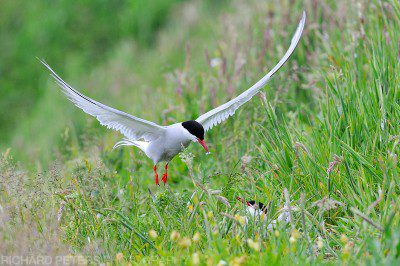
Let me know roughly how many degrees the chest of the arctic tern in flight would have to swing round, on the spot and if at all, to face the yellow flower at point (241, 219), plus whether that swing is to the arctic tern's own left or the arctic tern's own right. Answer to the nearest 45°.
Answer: approximately 45° to the arctic tern's own right

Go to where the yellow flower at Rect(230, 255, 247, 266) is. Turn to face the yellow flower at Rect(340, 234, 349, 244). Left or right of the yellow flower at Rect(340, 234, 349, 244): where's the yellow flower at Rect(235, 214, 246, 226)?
left

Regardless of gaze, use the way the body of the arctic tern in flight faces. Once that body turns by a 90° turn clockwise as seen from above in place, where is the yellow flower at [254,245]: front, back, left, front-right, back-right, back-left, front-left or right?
front-left

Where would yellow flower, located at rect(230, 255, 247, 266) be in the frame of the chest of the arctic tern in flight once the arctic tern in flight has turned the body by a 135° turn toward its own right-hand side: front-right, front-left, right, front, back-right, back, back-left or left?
left

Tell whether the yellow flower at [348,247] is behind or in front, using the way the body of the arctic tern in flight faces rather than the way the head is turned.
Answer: in front

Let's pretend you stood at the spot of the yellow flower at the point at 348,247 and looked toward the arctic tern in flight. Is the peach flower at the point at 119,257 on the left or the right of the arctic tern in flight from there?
left
